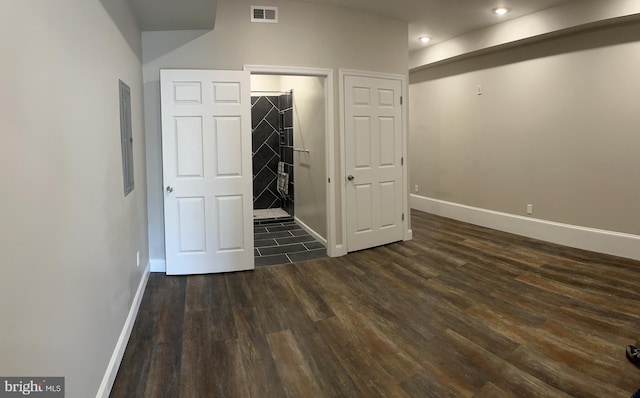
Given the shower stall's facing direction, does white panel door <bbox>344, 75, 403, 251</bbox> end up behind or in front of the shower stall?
in front

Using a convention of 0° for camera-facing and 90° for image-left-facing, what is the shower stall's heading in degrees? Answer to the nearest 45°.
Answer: approximately 0°

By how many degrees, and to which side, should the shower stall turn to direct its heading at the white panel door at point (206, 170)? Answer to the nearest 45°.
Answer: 0° — it already faces it
